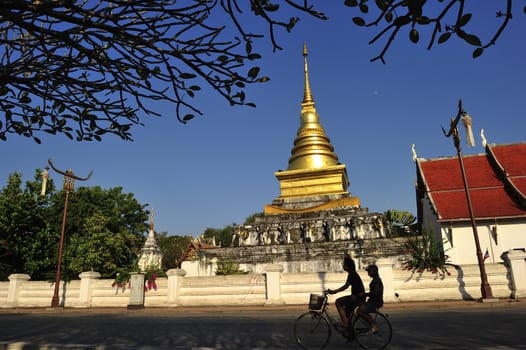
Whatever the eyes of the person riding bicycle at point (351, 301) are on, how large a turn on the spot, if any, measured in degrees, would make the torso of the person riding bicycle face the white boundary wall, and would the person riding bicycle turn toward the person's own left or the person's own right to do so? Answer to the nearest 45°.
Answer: approximately 90° to the person's own right

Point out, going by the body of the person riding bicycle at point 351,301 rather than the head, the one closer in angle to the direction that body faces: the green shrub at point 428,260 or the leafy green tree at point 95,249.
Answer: the leafy green tree

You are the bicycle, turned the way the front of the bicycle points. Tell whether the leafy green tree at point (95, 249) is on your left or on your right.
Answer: on your right

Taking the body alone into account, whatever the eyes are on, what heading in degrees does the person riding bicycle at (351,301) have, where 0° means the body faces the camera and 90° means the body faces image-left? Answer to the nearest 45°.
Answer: approximately 90°

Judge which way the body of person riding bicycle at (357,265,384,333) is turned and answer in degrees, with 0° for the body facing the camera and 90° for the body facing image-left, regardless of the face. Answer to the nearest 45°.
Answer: approximately 90°

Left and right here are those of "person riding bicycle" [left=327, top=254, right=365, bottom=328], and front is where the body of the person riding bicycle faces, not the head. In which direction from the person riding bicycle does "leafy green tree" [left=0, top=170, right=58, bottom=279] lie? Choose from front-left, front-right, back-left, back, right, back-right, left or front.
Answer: front-right

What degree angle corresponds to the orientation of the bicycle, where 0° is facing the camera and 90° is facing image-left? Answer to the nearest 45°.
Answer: approximately 90°
